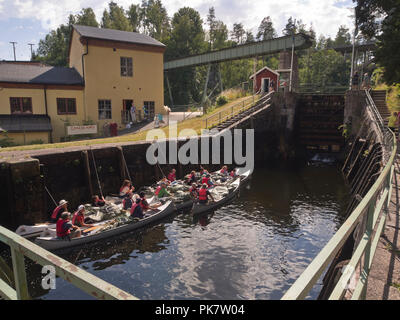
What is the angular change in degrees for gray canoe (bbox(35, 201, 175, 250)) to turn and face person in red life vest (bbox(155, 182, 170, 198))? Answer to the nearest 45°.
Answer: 0° — it already faces them

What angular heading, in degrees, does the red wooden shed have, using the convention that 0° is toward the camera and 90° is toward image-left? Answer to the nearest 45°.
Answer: approximately 0°

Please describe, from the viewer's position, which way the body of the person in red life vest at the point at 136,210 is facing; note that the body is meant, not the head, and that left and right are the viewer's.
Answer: facing away from the viewer and to the right of the viewer

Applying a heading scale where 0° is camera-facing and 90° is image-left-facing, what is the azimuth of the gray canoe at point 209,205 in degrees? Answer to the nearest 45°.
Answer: approximately 225°

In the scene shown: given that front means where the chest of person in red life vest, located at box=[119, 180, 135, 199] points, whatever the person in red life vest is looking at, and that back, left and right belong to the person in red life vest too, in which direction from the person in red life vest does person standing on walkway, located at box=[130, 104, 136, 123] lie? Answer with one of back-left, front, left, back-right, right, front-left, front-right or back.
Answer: front-left

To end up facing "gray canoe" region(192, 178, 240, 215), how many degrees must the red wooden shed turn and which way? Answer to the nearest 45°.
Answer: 0° — it already faces it

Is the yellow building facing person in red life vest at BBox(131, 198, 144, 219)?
yes

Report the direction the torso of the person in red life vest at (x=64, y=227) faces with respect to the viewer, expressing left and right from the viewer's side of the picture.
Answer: facing away from the viewer and to the right of the viewer

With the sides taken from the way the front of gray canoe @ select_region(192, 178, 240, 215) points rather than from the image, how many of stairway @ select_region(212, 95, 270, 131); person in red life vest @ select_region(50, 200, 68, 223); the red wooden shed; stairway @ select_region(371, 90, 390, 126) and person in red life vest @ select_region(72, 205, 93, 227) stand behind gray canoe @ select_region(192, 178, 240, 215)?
2
